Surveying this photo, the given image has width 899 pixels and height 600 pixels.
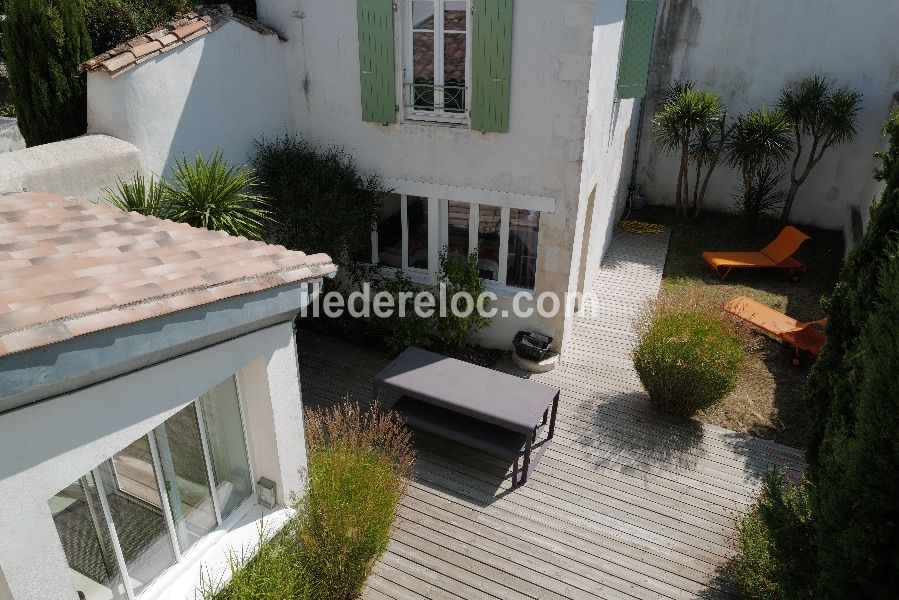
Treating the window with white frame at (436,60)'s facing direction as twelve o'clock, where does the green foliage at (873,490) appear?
The green foliage is roughly at 11 o'clock from the window with white frame.

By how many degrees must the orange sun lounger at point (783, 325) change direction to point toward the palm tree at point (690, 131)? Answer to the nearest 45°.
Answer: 0° — it already faces it

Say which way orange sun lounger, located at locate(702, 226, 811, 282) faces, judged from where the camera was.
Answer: facing to the left of the viewer

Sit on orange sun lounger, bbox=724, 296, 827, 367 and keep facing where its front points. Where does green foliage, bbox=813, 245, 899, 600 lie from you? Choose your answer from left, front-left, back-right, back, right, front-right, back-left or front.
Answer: back-left

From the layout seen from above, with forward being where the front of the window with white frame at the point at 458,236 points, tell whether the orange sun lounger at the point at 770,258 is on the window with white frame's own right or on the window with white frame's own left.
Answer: on the window with white frame's own left

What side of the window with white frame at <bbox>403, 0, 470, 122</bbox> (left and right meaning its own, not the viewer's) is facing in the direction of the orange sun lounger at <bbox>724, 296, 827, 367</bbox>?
left

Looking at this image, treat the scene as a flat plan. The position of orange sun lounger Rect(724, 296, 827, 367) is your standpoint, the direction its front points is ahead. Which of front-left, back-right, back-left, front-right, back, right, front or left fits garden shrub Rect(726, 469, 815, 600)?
back-left

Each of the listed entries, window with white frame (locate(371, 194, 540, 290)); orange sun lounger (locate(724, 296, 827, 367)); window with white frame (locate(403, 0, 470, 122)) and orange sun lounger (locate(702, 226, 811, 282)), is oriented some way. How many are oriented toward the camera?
2

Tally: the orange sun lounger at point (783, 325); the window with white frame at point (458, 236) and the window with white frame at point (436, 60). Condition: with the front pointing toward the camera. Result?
2

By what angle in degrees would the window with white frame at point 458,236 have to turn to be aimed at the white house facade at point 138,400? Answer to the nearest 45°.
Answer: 0° — it already faces it

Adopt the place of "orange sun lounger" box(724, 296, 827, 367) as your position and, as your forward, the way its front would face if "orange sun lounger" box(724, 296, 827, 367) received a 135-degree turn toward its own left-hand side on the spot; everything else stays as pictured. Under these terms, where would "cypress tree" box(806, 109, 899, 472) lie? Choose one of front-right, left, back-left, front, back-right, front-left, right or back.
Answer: front

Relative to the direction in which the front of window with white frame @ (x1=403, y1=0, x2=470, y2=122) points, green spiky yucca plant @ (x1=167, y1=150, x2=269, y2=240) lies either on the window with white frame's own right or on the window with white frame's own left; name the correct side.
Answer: on the window with white frame's own right

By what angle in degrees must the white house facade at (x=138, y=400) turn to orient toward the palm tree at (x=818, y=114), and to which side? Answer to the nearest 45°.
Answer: approximately 45° to its left
